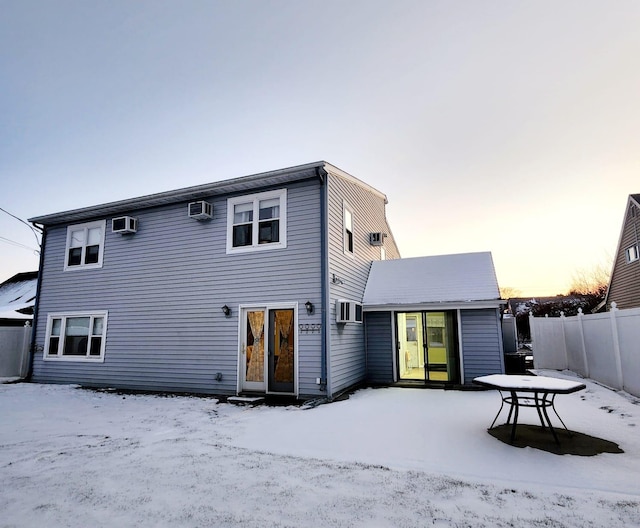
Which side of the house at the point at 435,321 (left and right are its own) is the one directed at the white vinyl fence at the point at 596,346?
left

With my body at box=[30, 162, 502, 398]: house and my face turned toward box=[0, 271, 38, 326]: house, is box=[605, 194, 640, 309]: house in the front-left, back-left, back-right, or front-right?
back-right

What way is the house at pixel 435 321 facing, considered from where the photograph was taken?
facing the viewer

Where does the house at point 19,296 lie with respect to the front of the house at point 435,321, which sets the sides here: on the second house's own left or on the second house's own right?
on the second house's own right

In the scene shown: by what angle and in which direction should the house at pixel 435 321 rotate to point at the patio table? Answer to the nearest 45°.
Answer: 0° — it already faces it

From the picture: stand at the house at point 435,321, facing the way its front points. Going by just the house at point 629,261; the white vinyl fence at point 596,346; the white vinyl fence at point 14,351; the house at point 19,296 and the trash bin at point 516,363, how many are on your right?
2

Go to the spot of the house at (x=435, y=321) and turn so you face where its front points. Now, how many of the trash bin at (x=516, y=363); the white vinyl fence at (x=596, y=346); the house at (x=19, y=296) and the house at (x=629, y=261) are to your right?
1

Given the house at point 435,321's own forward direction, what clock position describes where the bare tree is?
The bare tree is roughly at 7 o'clock from the house.
